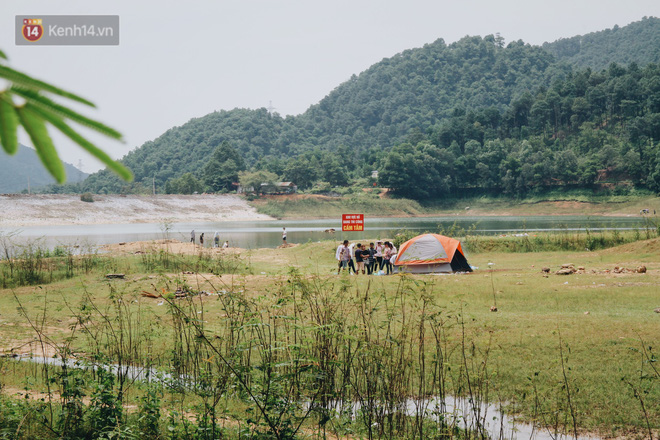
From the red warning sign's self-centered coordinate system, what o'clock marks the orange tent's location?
The orange tent is roughly at 11 o'clock from the red warning sign.

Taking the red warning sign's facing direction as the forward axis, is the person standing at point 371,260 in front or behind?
in front

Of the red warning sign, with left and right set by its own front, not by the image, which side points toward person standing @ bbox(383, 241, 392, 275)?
front

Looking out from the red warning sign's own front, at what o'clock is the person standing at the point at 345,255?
The person standing is roughly at 12 o'clock from the red warning sign.

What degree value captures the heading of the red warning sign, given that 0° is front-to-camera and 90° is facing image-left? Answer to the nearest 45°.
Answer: approximately 0°
